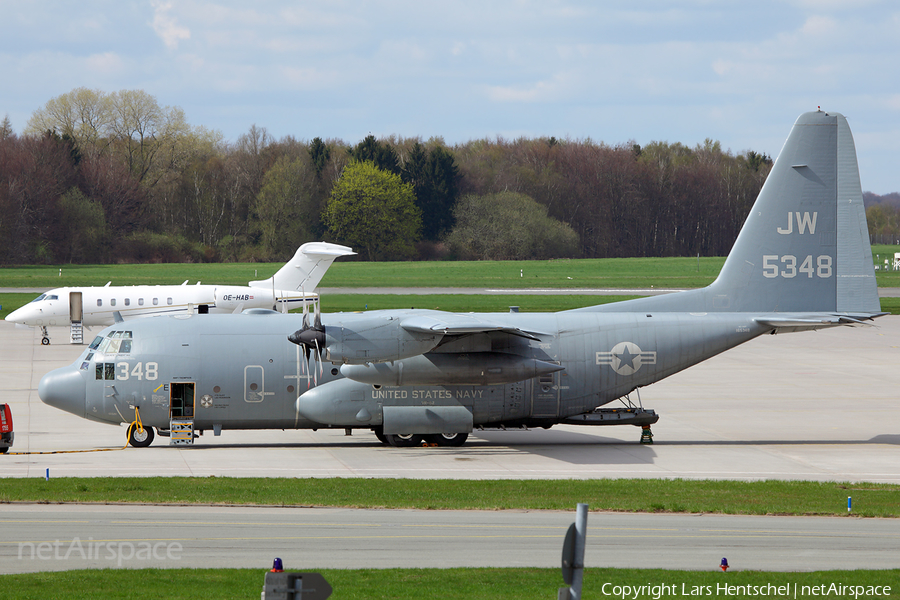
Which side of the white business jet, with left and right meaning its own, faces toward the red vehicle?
left

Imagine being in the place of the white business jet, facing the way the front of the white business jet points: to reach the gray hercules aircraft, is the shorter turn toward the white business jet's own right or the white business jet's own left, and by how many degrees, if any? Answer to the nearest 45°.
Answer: approximately 90° to the white business jet's own left

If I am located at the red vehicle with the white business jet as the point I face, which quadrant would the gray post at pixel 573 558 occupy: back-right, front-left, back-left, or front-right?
back-right

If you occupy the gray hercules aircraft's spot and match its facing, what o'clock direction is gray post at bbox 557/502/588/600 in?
The gray post is roughly at 9 o'clock from the gray hercules aircraft.

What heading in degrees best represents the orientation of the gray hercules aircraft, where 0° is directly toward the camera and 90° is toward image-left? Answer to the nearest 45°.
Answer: approximately 90°

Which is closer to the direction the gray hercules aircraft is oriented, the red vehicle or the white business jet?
the red vehicle

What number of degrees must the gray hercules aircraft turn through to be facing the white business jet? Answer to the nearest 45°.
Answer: approximately 45° to its right

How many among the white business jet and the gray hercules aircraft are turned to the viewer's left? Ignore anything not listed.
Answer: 2

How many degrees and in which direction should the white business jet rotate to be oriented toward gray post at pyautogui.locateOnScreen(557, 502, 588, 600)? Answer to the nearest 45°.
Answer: approximately 90° to its left

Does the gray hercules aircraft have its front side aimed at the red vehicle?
yes

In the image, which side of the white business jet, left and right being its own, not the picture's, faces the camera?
left
